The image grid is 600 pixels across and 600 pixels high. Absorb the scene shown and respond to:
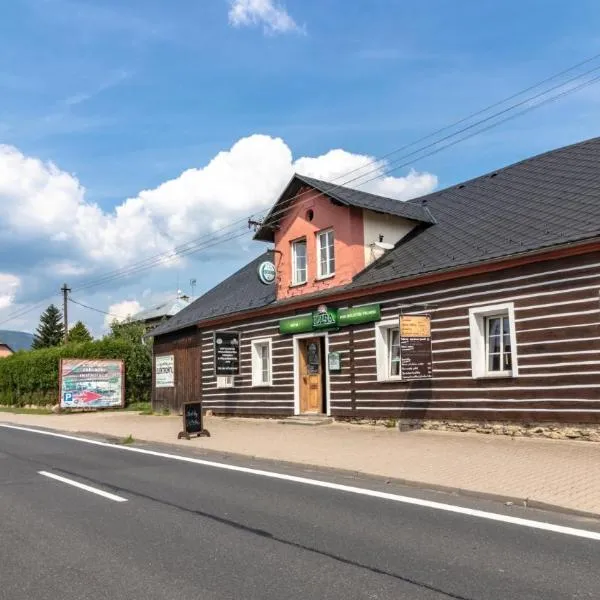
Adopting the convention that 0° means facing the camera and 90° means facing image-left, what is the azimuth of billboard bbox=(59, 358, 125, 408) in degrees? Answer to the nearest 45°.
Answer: approximately 0°

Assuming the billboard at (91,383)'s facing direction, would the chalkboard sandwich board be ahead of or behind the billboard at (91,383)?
ahead

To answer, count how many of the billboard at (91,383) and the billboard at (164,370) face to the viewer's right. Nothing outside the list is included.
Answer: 0

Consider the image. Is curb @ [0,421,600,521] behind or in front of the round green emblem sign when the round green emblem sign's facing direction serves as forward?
in front

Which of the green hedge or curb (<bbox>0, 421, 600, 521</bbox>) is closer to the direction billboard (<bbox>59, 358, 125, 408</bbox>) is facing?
the curb

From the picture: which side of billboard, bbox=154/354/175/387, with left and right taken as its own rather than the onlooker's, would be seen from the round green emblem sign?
left

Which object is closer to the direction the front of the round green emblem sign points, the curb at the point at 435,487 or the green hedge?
the curb

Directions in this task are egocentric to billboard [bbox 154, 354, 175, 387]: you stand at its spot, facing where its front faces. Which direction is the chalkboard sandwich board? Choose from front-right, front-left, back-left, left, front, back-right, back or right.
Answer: front-left

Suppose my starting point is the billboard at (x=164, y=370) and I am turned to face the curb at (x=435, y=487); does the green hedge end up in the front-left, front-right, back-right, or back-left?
back-right

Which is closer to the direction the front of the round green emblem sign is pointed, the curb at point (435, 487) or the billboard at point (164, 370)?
the curb
